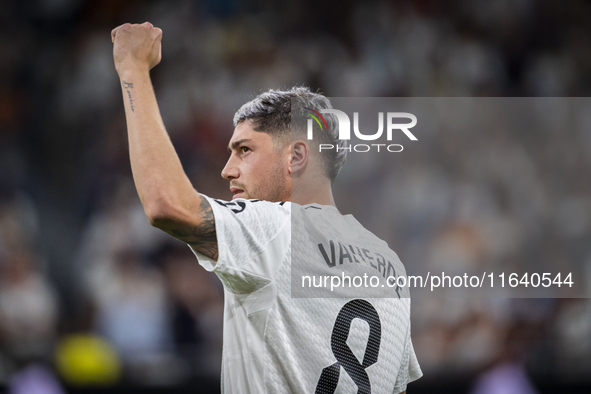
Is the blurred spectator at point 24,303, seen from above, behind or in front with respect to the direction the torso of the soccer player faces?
in front

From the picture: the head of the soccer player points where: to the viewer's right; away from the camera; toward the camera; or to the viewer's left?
to the viewer's left

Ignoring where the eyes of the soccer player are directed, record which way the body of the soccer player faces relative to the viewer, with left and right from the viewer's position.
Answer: facing away from the viewer and to the left of the viewer

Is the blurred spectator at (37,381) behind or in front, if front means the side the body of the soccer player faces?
in front
